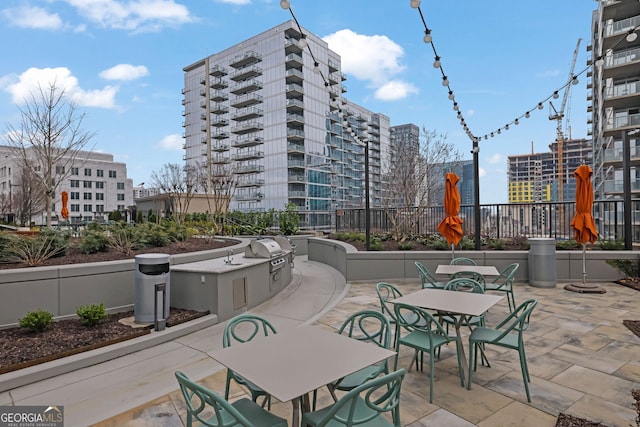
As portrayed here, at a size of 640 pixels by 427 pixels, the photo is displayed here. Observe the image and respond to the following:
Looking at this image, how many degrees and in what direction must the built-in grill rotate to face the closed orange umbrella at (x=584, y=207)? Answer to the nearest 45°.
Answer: approximately 45° to its left

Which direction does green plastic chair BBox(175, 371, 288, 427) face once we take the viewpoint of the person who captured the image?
facing away from the viewer and to the right of the viewer

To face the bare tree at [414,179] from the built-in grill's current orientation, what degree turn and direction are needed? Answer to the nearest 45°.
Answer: approximately 90° to its left

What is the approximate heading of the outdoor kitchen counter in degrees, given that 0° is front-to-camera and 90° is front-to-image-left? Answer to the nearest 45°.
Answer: approximately 315°

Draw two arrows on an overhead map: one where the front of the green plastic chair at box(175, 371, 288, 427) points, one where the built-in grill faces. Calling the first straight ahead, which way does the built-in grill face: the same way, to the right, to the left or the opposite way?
to the right

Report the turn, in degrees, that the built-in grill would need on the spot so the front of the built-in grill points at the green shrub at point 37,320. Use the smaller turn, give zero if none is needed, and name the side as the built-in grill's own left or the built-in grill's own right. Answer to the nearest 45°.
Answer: approximately 90° to the built-in grill's own right

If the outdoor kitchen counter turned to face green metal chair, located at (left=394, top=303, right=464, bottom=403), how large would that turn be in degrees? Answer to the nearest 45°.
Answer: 0° — it already faces it

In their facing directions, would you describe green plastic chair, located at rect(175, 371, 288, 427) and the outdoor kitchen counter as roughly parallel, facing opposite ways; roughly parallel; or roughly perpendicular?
roughly perpendicular

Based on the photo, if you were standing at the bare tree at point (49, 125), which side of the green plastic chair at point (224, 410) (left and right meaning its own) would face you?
left
